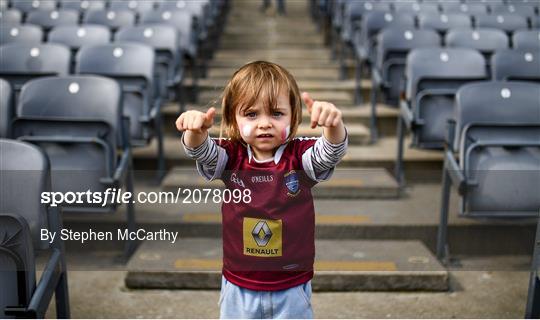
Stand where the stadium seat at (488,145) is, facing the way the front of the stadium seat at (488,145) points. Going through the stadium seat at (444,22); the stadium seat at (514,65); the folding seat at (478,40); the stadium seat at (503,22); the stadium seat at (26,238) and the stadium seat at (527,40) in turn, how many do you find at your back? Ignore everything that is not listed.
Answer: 5

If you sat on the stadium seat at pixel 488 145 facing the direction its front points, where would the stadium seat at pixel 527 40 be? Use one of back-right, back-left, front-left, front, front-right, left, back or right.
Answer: back

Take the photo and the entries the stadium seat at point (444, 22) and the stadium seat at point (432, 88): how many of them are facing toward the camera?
2

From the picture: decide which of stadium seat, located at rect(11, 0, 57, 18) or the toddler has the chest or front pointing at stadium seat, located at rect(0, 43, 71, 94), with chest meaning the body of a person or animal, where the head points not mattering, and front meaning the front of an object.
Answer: stadium seat, located at rect(11, 0, 57, 18)

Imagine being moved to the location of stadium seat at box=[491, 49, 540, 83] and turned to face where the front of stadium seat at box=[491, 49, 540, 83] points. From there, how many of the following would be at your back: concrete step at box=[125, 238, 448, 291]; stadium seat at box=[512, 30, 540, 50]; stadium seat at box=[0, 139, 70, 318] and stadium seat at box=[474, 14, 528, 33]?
2

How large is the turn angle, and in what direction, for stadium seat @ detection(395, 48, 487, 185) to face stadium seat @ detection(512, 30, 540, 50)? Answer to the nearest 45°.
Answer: approximately 135° to its left

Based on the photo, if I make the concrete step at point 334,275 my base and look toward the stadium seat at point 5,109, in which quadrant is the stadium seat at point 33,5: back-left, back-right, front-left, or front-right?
front-right

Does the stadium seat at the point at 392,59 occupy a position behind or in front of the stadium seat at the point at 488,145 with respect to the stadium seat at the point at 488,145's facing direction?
behind

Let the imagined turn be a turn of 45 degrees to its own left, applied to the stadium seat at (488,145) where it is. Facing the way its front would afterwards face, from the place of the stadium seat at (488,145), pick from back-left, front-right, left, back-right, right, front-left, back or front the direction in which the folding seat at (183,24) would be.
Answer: back

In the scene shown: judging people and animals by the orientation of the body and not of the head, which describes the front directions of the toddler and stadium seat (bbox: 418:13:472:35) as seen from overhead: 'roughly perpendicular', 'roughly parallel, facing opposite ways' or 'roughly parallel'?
roughly parallel

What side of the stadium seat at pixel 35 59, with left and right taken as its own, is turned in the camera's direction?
front

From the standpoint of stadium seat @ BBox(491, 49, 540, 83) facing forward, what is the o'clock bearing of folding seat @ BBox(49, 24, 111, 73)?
The folding seat is roughly at 3 o'clock from the stadium seat.

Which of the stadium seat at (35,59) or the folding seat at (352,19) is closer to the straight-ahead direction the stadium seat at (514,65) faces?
the stadium seat

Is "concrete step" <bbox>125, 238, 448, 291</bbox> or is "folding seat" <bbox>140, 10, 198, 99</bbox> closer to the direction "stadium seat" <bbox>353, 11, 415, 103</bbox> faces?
the concrete step

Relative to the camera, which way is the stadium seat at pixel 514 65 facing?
toward the camera

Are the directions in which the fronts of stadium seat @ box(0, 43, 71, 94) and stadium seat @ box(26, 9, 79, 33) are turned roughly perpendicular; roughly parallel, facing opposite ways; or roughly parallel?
roughly parallel

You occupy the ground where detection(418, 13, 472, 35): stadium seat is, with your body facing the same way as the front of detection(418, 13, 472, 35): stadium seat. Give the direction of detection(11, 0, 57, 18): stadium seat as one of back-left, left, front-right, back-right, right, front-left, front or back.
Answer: right

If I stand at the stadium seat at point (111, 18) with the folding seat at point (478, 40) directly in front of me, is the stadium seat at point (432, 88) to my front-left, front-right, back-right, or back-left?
front-right

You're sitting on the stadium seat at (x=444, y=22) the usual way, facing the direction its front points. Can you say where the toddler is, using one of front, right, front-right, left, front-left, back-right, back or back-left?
front

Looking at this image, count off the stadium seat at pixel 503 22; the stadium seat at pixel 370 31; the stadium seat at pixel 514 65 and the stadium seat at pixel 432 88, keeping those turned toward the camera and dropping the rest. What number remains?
4
